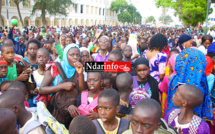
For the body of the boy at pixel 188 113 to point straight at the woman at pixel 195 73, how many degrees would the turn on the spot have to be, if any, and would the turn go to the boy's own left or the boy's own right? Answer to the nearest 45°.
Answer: approximately 135° to the boy's own right

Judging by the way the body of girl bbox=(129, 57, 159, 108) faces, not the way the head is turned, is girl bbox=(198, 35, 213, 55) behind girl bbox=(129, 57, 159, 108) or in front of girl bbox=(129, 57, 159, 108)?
behind

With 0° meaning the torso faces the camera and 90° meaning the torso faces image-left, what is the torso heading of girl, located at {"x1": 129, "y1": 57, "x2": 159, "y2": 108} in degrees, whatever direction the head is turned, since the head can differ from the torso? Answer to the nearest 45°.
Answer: approximately 0°

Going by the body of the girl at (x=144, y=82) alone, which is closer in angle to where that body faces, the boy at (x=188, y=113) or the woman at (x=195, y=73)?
the boy
